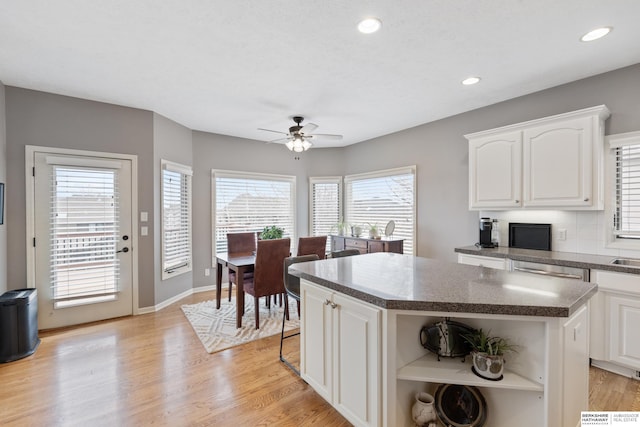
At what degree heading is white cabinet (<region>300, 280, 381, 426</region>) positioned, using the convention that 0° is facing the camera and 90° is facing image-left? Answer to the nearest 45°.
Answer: approximately 45°

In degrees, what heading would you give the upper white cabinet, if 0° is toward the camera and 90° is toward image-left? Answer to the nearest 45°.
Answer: approximately 45°

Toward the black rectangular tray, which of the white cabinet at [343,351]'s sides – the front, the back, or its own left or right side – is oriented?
back

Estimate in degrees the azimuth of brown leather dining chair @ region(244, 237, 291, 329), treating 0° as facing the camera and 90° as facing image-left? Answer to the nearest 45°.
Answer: approximately 135°

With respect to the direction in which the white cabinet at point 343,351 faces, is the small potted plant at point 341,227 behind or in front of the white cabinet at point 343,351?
behind

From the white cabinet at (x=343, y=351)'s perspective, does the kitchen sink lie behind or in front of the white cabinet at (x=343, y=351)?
behind
